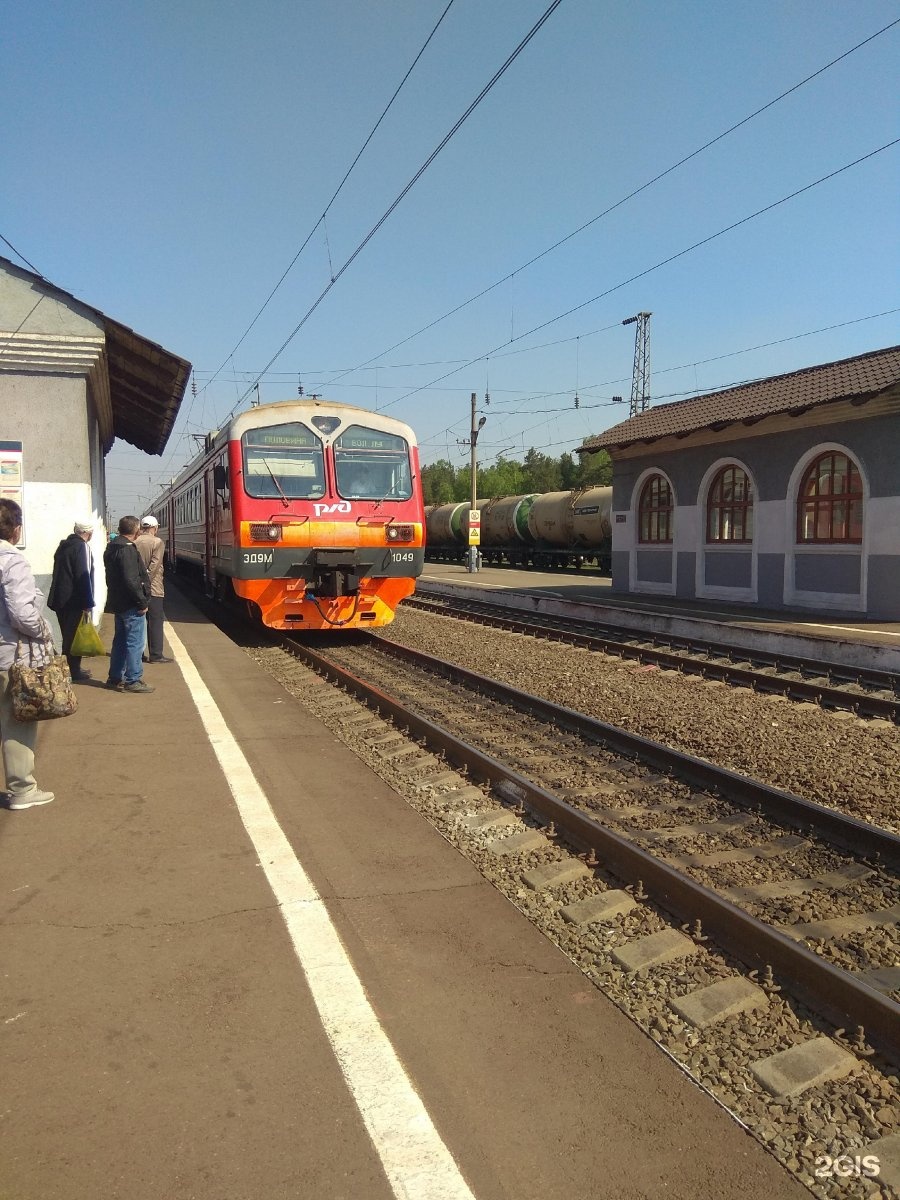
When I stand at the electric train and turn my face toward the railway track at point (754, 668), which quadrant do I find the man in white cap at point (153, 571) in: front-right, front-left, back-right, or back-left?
front-right

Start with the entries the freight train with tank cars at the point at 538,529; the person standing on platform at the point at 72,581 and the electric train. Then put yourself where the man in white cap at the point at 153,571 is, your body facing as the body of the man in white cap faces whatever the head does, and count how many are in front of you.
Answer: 2

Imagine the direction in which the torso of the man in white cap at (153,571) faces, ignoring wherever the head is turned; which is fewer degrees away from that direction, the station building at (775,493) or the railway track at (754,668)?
the station building

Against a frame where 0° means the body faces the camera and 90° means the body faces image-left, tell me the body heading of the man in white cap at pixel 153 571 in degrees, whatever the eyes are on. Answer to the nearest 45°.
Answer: approximately 225°

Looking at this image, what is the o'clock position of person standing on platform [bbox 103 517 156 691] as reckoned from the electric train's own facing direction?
The person standing on platform is roughly at 1 o'clock from the electric train.

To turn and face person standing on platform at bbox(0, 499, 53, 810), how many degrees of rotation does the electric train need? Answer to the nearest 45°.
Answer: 0° — it already faces them

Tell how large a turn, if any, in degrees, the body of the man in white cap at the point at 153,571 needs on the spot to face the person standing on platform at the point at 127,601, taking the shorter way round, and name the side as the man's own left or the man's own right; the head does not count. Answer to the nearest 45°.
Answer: approximately 135° to the man's own right

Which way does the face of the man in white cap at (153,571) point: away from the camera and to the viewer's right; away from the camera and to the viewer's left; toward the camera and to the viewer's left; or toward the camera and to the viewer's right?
away from the camera and to the viewer's right
